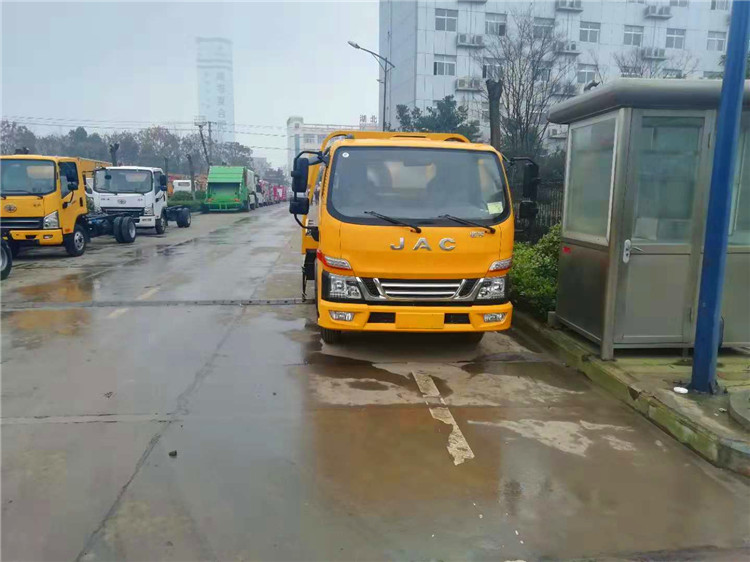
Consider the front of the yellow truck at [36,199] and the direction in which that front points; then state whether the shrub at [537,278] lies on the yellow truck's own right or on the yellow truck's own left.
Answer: on the yellow truck's own left

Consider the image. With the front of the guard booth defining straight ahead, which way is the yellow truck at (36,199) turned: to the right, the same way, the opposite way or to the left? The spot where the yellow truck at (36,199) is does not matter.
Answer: the same way

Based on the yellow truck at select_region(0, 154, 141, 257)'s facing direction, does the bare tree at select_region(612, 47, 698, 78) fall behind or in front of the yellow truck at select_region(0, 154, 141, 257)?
behind

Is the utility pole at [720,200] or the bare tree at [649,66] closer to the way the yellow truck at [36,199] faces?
the utility pole

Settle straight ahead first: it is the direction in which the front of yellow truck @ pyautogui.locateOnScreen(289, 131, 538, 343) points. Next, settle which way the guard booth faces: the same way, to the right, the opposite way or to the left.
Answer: the same way

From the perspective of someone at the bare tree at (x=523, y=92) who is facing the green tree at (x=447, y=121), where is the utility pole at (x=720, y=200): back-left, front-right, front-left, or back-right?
back-left

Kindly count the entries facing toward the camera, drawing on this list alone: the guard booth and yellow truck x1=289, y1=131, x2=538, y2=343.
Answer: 2

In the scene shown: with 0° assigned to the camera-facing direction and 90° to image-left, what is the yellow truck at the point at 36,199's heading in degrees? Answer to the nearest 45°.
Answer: approximately 45°

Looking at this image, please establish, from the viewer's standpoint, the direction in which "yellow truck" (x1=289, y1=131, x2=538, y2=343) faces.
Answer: facing the viewer

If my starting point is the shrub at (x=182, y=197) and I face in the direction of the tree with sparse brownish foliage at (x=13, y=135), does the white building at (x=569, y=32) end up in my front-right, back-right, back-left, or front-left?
back-right

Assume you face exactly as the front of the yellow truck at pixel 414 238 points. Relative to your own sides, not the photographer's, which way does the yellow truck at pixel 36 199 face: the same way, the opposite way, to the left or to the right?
the same way

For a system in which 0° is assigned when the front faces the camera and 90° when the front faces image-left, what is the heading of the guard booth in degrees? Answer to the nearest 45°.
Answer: approximately 0°

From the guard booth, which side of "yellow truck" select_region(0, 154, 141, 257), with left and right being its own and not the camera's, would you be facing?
left
